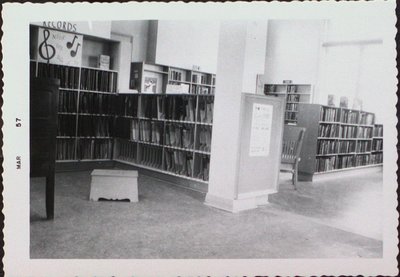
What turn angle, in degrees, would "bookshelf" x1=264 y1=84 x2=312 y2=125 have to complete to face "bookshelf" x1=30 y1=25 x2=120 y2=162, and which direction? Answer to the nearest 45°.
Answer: approximately 45° to its right

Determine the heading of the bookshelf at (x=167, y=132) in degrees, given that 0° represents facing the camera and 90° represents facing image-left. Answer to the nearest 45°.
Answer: approximately 45°

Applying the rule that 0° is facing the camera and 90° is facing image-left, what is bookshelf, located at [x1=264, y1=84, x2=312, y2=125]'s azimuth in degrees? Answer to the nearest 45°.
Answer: approximately 0°

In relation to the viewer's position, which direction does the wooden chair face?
facing away from the viewer and to the left of the viewer

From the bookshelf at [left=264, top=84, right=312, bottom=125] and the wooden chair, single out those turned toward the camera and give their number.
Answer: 1

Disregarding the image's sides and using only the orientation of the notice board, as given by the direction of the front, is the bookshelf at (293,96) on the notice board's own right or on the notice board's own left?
on the notice board's own left

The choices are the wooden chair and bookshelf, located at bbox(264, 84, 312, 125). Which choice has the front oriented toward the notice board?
the bookshelf

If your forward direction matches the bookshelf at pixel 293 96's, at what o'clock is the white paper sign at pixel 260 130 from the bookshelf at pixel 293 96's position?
The white paper sign is roughly at 12 o'clock from the bookshelf.
